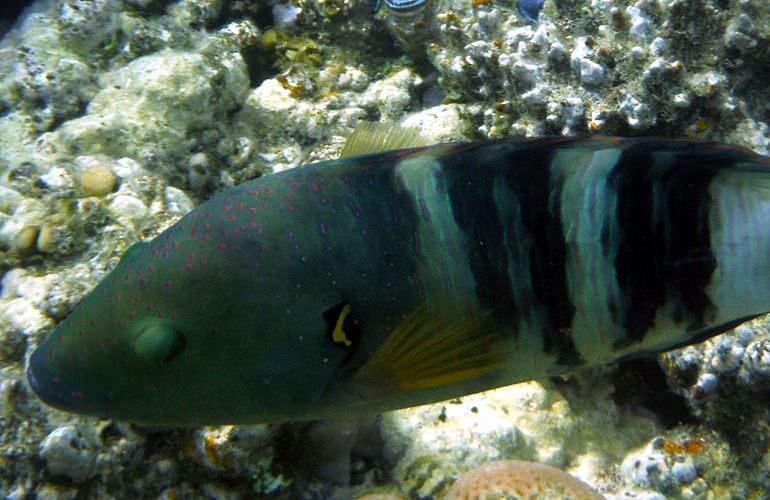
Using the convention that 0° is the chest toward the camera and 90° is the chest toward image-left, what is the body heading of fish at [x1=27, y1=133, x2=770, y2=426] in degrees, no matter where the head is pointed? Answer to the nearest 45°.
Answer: approximately 90°

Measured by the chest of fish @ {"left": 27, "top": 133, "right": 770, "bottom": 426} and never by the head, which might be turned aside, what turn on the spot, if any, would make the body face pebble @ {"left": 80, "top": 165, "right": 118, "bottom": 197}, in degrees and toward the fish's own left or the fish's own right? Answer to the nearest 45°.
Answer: approximately 45° to the fish's own right
